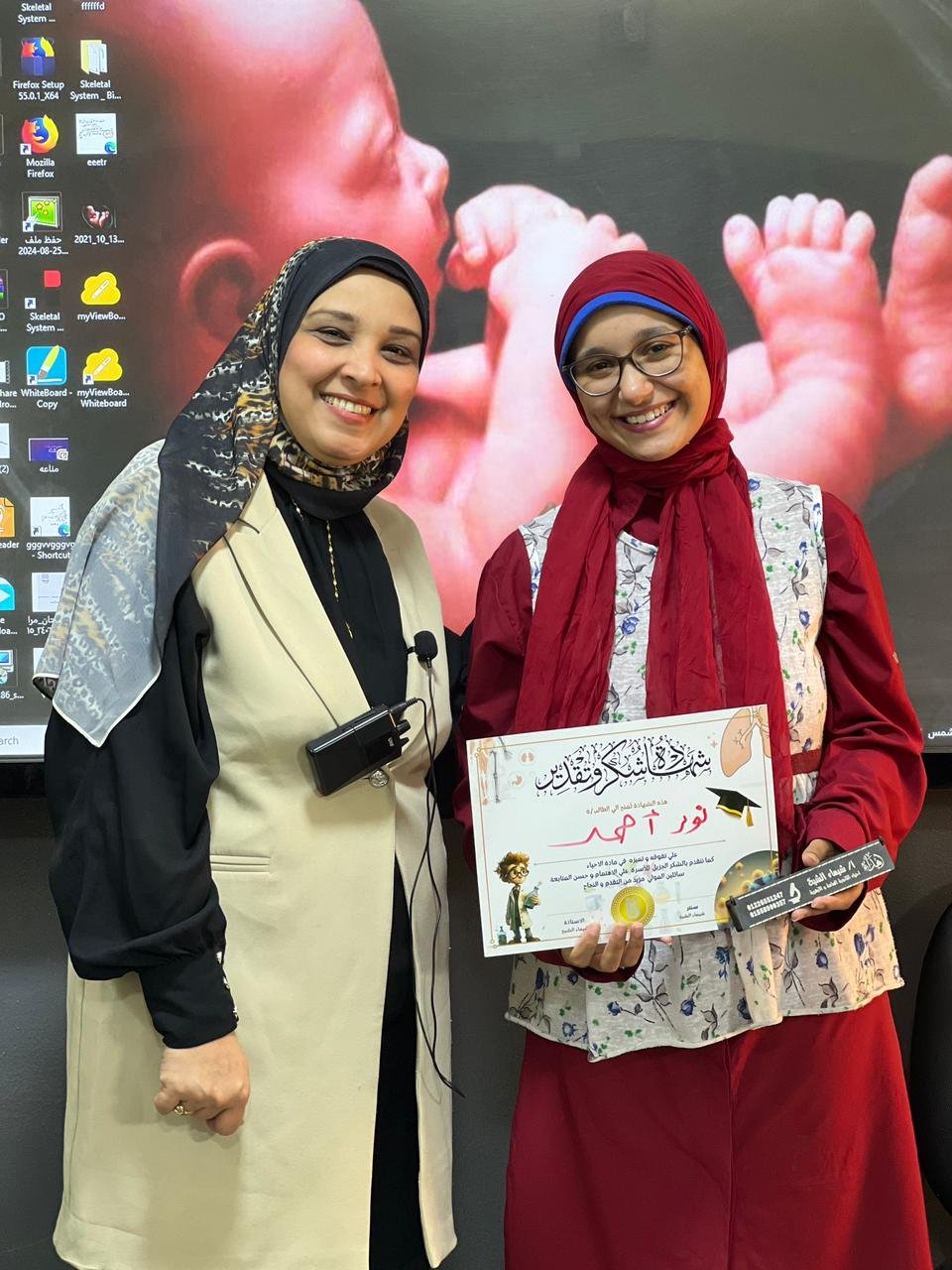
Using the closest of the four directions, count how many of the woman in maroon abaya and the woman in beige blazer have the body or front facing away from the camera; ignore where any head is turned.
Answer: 0

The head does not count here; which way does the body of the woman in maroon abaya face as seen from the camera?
toward the camera

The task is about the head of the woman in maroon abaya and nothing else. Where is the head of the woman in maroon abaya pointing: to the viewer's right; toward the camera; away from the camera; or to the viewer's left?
toward the camera

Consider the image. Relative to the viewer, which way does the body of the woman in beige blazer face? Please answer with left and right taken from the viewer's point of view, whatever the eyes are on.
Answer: facing the viewer and to the right of the viewer

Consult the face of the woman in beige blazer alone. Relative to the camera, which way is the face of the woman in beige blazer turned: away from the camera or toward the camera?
toward the camera
